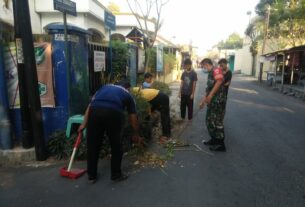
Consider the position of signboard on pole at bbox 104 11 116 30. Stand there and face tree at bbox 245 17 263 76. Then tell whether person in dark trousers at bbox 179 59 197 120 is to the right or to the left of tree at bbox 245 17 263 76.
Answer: right

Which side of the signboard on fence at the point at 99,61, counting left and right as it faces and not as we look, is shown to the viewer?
front

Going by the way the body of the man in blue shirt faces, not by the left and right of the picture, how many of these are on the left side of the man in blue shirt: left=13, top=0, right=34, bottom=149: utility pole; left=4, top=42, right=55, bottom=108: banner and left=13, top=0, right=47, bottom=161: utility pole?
3

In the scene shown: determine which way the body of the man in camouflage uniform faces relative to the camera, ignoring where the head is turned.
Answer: to the viewer's left

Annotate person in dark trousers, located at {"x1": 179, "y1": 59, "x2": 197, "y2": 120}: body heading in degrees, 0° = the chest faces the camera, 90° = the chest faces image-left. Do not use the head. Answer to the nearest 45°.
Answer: approximately 0°

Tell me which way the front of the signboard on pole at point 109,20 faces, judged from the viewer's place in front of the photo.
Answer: facing the viewer and to the right of the viewer

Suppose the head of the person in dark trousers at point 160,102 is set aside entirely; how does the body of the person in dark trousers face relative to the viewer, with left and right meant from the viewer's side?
facing to the left of the viewer

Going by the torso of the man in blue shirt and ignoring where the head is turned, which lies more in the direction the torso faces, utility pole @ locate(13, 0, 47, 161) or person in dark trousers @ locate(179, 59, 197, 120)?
the person in dark trousers

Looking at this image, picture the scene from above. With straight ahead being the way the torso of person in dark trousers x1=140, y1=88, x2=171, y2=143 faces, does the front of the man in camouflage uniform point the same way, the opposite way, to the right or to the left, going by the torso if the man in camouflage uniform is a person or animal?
the same way

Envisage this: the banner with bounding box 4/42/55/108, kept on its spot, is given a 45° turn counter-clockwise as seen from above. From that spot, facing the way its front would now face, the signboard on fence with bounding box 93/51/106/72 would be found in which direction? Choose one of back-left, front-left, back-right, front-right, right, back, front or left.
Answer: left

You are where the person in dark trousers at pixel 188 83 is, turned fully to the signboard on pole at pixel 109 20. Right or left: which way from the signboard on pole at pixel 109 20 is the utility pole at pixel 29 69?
left

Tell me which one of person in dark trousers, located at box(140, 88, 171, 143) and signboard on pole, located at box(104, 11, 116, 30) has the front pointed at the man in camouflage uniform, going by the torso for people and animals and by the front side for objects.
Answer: the signboard on pole

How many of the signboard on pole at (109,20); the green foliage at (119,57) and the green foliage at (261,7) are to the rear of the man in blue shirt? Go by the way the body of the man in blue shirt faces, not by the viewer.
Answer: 0

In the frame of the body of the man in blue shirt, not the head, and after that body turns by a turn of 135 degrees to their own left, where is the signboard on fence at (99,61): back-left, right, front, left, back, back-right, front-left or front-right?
right
